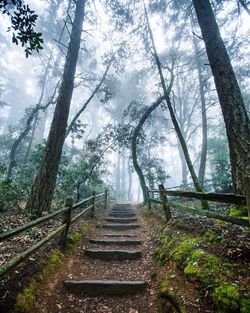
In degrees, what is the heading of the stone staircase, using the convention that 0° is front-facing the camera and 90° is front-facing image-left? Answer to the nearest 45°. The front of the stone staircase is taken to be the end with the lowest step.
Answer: approximately 0°

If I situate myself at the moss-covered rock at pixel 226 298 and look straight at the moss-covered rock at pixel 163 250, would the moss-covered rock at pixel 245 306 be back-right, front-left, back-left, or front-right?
back-right

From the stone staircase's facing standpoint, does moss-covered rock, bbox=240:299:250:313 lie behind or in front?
in front

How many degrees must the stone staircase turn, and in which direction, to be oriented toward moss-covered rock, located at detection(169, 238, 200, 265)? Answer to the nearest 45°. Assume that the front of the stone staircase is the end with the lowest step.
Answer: approximately 45° to its left

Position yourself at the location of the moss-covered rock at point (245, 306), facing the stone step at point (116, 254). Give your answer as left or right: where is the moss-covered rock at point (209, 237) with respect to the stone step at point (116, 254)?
right

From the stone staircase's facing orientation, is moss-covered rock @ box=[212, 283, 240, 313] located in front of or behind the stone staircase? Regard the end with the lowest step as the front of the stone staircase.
in front

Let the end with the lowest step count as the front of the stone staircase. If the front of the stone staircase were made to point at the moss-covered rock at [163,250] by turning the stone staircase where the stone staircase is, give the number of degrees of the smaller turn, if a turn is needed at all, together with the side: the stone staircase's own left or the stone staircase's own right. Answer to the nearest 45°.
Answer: approximately 45° to the stone staircase's own left

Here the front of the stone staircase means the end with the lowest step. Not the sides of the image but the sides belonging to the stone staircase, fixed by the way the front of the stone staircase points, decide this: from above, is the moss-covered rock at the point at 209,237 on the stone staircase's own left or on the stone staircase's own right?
on the stone staircase's own left
